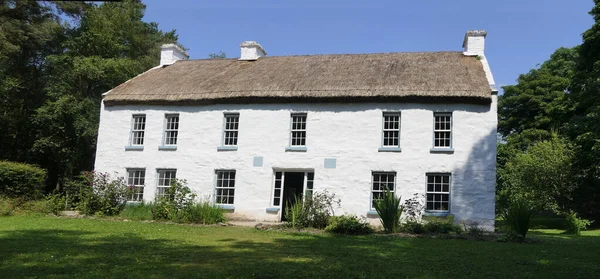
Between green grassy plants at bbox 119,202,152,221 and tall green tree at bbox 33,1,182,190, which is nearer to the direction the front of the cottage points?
the green grassy plants

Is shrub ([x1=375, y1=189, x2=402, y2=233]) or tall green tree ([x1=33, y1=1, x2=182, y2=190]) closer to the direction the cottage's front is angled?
the shrub

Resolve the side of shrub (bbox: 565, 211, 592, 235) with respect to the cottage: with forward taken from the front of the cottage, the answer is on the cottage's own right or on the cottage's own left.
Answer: on the cottage's own left

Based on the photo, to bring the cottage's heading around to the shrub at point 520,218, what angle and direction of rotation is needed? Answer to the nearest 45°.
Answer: approximately 45° to its left

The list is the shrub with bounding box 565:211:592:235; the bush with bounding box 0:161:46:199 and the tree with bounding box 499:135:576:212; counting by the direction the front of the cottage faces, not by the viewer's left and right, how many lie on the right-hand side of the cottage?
1

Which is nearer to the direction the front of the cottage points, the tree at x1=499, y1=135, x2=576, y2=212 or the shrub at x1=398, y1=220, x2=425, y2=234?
the shrub

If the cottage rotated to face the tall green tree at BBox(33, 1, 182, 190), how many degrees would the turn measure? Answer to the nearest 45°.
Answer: approximately 135° to its right

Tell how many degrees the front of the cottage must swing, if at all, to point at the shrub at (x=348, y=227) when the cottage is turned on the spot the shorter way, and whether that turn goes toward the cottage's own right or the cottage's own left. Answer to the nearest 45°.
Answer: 0° — it already faces it

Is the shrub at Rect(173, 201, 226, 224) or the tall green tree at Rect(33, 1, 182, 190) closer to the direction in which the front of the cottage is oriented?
the shrub

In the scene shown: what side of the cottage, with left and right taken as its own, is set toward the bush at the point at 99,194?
right

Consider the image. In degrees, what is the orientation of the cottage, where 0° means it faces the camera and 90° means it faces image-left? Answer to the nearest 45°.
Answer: approximately 0°

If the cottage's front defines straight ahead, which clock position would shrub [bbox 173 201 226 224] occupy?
The shrub is roughly at 2 o'clock from the cottage.

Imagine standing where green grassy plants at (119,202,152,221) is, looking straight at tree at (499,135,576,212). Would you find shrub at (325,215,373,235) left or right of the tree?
right

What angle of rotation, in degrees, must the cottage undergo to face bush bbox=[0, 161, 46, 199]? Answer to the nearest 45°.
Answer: approximately 90° to its right
